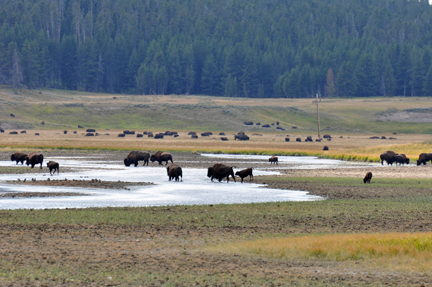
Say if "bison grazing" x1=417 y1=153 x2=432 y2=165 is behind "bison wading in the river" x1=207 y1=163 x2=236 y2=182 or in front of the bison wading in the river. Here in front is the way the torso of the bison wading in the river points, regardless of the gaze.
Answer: behind

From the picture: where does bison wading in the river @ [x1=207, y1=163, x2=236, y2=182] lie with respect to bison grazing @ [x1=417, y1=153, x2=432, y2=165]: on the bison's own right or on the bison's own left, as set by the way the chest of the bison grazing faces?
on the bison's own left

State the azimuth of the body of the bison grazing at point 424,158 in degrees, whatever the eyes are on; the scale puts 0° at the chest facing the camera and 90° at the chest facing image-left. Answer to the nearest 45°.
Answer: approximately 90°

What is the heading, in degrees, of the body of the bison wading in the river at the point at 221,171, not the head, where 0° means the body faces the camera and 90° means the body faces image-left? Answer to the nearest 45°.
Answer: approximately 90°

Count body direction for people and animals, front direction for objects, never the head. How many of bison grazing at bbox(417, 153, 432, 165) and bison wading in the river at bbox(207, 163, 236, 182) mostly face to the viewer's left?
2
